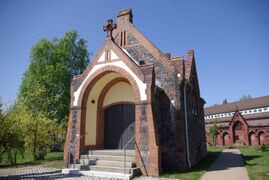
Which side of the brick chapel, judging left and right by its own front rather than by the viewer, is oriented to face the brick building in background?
back

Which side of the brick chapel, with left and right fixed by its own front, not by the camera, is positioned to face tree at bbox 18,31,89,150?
right

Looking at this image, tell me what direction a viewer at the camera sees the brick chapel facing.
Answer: facing the viewer and to the left of the viewer
